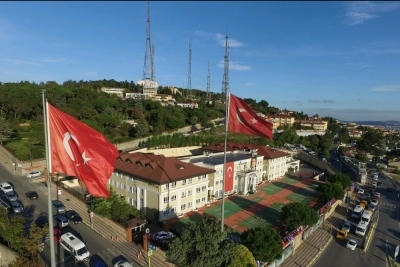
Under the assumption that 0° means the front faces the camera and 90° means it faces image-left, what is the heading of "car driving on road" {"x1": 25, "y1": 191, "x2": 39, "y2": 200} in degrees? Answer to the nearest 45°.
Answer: approximately 315°

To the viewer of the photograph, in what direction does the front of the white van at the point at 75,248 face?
facing the viewer and to the right of the viewer

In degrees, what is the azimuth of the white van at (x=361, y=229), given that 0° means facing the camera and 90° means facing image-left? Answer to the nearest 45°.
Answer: approximately 45°

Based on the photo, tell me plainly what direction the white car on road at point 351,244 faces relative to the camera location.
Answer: facing the viewer and to the left of the viewer

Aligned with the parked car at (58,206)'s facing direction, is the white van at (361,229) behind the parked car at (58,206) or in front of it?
in front

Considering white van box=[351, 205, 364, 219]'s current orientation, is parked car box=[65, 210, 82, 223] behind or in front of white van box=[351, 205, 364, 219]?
in front

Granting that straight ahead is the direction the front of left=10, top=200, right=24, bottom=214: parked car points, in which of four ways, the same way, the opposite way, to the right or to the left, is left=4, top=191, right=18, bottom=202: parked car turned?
the same way

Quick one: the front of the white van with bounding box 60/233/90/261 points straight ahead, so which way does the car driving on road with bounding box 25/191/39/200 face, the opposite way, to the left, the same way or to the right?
the same way

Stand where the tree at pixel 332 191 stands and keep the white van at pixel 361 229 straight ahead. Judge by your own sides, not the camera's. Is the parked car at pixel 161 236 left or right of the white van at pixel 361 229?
right

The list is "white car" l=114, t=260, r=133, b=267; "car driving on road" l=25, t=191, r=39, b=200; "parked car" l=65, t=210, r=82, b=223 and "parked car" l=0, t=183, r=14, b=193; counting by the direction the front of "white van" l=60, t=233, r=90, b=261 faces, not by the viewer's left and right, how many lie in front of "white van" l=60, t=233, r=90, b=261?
1
